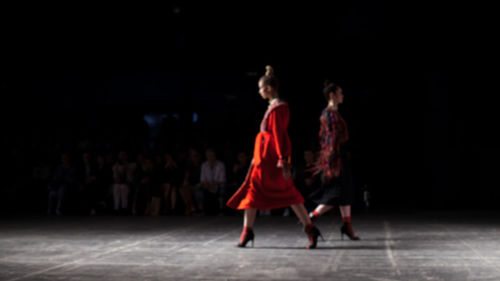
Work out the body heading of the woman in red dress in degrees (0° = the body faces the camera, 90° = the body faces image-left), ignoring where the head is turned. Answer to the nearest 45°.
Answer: approximately 90°

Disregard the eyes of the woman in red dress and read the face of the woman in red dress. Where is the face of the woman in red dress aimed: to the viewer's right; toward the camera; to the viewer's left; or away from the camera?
to the viewer's left
